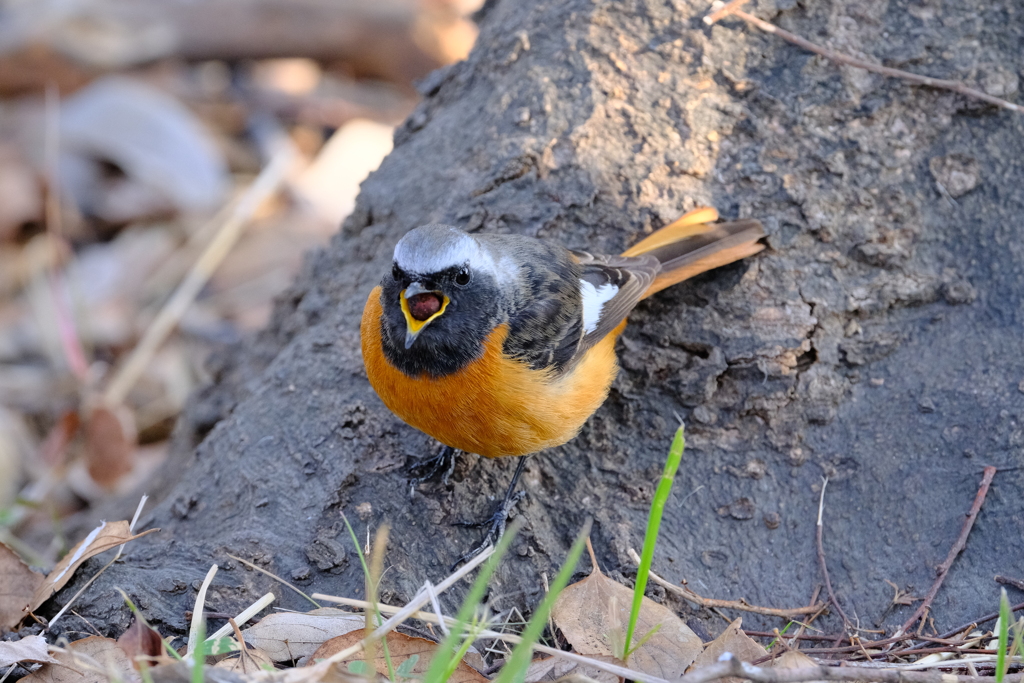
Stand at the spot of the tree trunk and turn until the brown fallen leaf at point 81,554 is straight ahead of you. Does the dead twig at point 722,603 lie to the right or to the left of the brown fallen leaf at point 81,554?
left

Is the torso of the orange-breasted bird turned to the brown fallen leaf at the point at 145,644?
yes

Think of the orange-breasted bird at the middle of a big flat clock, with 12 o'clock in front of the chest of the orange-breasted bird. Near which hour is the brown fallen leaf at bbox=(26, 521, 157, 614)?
The brown fallen leaf is roughly at 1 o'clock from the orange-breasted bird.

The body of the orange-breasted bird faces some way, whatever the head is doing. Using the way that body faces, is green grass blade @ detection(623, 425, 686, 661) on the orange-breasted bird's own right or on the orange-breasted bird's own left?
on the orange-breasted bird's own left

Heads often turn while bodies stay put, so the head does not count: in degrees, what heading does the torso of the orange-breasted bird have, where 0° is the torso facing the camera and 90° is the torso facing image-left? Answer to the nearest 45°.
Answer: approximately 45°

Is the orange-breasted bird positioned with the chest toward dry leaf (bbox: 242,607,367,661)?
yes

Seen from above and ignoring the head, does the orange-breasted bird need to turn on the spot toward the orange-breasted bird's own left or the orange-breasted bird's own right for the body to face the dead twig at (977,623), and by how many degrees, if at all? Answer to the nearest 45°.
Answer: approximately 90° to the orange-breasted bird's own left
